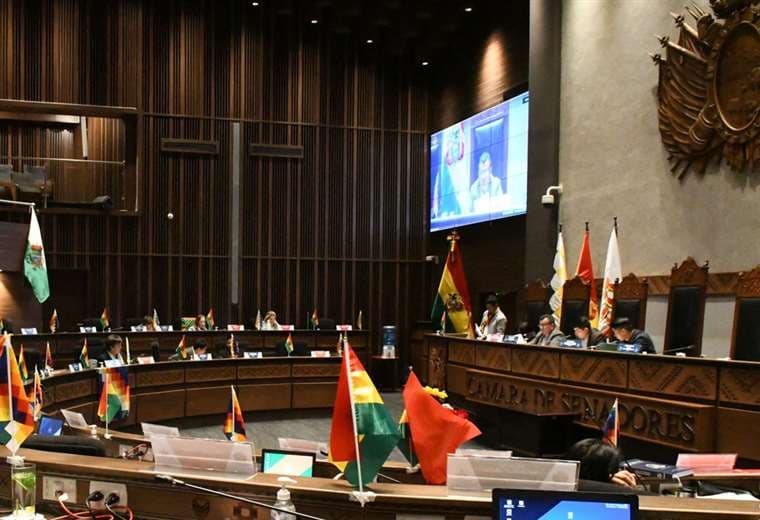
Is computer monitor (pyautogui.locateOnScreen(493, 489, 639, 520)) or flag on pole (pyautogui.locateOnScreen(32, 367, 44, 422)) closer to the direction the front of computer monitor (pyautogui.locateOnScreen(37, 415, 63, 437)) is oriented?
the computer monitor

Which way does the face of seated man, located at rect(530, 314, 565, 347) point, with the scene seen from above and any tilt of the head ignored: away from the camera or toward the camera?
toward the camera

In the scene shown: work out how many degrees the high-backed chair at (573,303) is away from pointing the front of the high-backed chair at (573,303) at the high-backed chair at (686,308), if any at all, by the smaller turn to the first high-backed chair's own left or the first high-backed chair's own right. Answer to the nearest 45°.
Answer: approximately 90° to the first high-backed chair's own left

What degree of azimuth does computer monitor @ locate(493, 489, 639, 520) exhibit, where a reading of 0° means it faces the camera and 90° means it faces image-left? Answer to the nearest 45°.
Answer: approximately 0°

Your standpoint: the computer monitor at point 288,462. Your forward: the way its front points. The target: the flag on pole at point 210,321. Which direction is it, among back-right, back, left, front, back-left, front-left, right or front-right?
back

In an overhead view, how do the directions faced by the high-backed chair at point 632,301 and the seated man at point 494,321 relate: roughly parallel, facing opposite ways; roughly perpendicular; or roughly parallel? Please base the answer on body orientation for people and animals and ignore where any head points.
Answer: roughly parallel

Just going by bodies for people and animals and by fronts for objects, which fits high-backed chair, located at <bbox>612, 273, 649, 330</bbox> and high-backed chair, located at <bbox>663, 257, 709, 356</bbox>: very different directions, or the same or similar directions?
same or similar directions

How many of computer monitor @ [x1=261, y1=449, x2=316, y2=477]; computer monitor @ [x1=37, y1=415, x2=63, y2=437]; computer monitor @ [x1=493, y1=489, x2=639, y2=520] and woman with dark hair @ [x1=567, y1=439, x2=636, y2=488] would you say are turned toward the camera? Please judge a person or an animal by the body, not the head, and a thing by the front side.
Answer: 3

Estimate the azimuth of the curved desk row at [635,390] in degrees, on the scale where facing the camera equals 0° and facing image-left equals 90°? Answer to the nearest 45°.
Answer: approximately 45°

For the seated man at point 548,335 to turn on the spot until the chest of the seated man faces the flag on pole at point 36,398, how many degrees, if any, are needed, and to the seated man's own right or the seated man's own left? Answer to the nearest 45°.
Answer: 0° — they already face it

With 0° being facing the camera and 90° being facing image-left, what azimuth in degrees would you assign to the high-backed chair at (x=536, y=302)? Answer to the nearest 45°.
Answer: approximately 45°

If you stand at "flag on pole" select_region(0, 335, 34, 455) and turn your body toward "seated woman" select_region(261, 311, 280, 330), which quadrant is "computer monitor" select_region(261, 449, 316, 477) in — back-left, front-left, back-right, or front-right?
front-right

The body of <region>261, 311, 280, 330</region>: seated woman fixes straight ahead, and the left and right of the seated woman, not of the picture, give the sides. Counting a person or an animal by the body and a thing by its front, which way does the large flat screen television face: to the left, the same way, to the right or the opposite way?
to the right

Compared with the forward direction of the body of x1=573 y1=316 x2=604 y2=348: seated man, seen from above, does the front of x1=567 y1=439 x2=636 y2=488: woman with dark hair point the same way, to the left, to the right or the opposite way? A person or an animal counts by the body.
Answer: the opposite way

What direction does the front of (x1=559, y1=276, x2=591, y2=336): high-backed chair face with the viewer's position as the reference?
facing the viewer and to the left of the viewer
